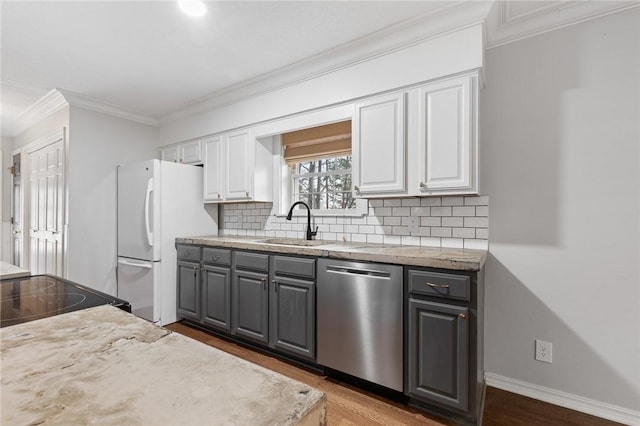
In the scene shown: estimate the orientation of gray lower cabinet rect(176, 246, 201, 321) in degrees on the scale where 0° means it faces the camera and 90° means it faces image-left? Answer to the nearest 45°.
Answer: approximately 45°

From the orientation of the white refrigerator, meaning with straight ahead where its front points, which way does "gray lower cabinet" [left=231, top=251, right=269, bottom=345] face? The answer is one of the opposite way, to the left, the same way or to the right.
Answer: the same way

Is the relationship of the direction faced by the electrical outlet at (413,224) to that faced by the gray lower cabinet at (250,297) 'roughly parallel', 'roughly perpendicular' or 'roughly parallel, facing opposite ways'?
roughly parallel

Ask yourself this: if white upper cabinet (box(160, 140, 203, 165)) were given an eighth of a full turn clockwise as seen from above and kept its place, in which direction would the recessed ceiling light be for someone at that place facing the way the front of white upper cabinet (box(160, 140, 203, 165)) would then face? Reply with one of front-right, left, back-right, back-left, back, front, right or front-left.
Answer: left

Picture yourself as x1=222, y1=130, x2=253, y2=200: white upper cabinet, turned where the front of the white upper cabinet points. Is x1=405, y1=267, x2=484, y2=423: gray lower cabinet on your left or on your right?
on your left

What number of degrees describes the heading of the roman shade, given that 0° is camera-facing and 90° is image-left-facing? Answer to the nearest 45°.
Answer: approximately 45°

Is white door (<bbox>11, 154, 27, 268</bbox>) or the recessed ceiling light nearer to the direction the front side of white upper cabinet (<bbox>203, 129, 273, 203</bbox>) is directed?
the recessed ceiling light

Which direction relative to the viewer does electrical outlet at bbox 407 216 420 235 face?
toward the camera

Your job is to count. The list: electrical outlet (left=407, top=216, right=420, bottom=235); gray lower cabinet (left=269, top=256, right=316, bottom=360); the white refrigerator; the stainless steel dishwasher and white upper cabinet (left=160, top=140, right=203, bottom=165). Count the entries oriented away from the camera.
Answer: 0

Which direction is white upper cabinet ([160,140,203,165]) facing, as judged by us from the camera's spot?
facing the viewer and to the left of the viewer

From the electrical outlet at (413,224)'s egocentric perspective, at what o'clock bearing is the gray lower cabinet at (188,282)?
The gray lower cabinet is roughly at 3 o'clock from the electrical outlet.

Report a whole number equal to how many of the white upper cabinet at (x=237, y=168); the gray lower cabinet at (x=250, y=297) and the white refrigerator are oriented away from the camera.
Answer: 0

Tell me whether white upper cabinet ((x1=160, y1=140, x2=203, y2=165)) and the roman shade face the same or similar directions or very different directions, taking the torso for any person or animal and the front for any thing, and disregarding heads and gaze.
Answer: same or similar directions

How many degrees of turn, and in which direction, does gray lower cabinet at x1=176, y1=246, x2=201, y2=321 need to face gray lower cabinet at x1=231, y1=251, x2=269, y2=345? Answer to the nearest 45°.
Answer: approximately 90° to its left

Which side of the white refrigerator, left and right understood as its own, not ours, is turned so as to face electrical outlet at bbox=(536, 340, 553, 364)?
left

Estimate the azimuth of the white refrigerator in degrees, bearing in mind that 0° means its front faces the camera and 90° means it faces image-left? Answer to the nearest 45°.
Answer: approximately 45°
